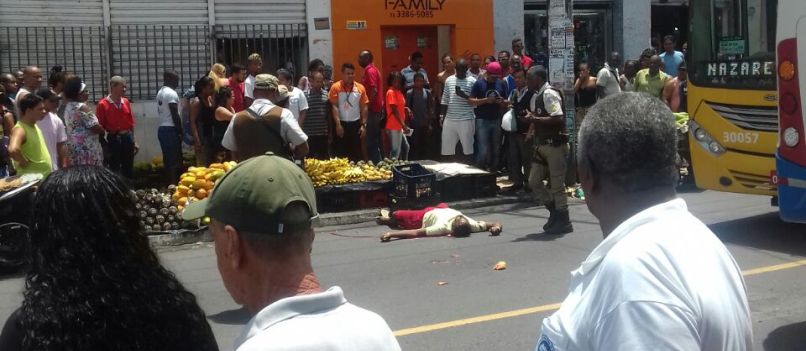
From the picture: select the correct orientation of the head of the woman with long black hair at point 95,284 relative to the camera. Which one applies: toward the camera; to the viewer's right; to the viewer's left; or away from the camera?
away from the camera

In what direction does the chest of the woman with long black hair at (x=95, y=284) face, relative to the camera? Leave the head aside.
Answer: away from the camera

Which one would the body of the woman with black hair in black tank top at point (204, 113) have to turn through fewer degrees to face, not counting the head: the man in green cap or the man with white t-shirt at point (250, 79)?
the man in green cap

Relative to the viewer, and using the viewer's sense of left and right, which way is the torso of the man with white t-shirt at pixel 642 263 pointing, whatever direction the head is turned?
facing away from the viewer and to the left of the viewer

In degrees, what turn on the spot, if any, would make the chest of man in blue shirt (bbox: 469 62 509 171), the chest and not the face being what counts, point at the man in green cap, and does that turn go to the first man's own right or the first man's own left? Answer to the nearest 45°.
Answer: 0° — they already face them

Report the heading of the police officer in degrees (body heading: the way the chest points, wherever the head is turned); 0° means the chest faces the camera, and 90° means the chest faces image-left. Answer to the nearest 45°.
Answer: approximately 90°

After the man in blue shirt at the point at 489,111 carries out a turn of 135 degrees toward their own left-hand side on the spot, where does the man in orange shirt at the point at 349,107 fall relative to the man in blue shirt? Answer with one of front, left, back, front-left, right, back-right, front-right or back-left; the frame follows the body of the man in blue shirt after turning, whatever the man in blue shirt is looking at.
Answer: back-left

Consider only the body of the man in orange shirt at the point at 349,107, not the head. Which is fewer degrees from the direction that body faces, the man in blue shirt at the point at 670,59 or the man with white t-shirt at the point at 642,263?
the man with white t-shirt

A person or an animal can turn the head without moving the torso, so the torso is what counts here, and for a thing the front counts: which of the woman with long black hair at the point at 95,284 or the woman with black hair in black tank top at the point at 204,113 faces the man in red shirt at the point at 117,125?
the woman with long black hair at the point at 95,284

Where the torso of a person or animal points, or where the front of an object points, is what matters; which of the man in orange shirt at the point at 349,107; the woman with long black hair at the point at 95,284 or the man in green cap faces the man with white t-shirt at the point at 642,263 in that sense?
the man in orange shirt

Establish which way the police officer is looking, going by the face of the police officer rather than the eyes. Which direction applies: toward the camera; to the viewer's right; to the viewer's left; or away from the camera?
to the viewer's left

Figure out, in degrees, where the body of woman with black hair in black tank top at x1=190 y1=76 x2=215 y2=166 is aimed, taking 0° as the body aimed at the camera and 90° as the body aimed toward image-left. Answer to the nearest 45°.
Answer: approximately 315°
